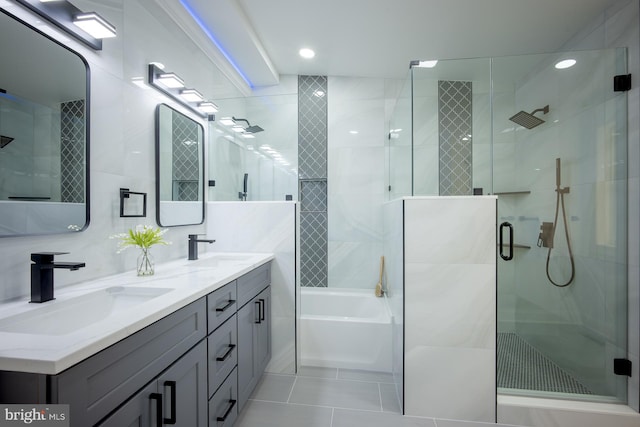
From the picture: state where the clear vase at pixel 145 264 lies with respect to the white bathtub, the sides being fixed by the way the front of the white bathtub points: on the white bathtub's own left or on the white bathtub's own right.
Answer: on the white bathtub's own right

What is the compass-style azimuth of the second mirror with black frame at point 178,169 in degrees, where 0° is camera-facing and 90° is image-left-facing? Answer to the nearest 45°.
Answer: approximately 315°

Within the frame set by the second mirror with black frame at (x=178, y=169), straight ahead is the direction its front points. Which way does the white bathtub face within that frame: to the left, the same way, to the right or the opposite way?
to the right

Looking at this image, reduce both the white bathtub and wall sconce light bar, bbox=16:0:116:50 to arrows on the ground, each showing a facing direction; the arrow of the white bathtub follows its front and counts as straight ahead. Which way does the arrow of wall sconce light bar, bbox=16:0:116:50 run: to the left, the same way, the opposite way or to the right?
to the left

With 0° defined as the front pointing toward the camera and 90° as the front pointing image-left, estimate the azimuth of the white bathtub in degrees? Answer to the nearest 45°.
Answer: approximately 0°

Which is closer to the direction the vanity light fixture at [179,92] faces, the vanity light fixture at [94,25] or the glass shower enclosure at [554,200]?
the glass shower enclosure

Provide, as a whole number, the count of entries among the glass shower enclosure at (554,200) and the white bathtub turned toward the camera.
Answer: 2

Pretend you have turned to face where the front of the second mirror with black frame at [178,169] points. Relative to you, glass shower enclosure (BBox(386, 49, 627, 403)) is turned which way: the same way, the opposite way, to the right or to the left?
to the right

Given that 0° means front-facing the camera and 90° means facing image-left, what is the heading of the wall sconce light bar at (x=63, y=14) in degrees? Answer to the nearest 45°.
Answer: approximately 315°
